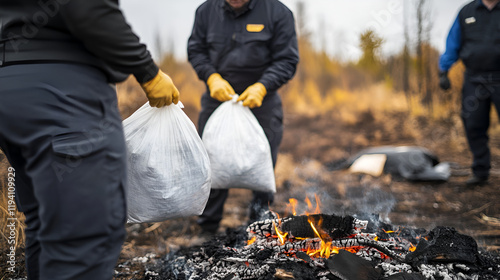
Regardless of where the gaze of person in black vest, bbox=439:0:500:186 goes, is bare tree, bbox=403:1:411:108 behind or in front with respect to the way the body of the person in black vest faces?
behind

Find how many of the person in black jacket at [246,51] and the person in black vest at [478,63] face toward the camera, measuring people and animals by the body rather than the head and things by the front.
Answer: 2

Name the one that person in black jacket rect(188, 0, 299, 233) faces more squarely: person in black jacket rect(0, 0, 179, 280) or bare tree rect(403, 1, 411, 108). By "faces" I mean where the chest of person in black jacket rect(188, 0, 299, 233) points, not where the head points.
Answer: the person in black jacket

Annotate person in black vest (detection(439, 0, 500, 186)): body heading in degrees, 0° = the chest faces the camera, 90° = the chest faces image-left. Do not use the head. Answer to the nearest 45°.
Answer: approximately 0°

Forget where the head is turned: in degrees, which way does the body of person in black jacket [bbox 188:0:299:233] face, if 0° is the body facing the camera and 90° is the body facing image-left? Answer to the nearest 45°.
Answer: approximately 0°

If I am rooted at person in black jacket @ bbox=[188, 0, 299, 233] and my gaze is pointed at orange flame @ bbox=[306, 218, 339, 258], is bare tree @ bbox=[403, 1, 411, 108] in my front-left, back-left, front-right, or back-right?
back-left

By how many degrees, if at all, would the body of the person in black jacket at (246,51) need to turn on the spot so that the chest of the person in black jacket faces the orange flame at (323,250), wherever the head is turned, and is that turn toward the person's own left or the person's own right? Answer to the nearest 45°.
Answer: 0° — they already face it

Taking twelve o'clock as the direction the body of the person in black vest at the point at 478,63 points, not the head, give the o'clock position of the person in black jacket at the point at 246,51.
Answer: the person in black jacket at the point at 246,51 is roughly at 1 o'clock from the person in black vest at the point at 478,63.

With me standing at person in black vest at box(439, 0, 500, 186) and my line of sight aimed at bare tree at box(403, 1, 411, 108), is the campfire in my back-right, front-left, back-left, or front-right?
back-left
